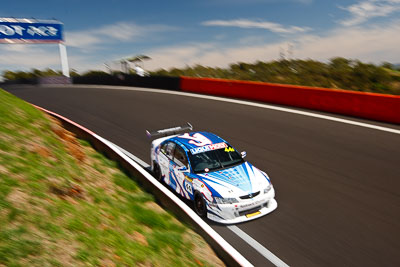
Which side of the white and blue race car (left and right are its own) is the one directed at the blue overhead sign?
back

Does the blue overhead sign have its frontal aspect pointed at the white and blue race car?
yes

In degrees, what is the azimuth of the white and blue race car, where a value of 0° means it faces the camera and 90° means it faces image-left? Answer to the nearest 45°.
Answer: approximately 315°

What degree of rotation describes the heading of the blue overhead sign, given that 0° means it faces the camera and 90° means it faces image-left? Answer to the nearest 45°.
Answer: approximately 0°
